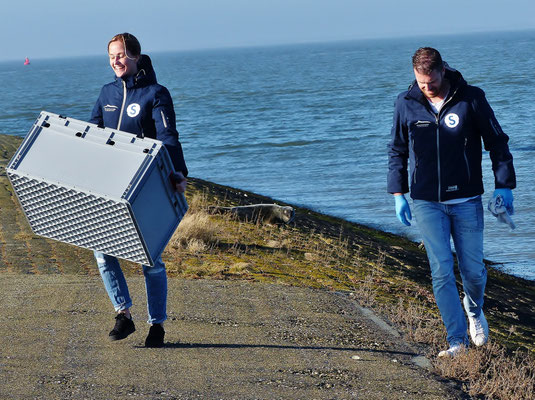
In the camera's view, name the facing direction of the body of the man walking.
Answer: toward the camera

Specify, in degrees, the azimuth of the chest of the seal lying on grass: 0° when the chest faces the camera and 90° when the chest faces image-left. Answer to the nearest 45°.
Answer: approximately 270°

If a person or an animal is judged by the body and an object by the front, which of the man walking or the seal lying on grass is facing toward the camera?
the man walking

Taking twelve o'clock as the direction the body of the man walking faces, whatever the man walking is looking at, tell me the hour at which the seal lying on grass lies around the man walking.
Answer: The seal lying on grass is roughly at 5 o'clock from the man walking.

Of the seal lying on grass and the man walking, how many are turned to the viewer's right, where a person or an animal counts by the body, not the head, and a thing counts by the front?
1

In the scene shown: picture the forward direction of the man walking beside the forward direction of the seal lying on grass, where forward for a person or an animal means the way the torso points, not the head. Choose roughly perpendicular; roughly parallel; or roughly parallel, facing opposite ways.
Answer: roughly perpendicular

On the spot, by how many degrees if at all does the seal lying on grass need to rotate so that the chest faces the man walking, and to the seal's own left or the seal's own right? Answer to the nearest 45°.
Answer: approximately 90° to the seal's own right
